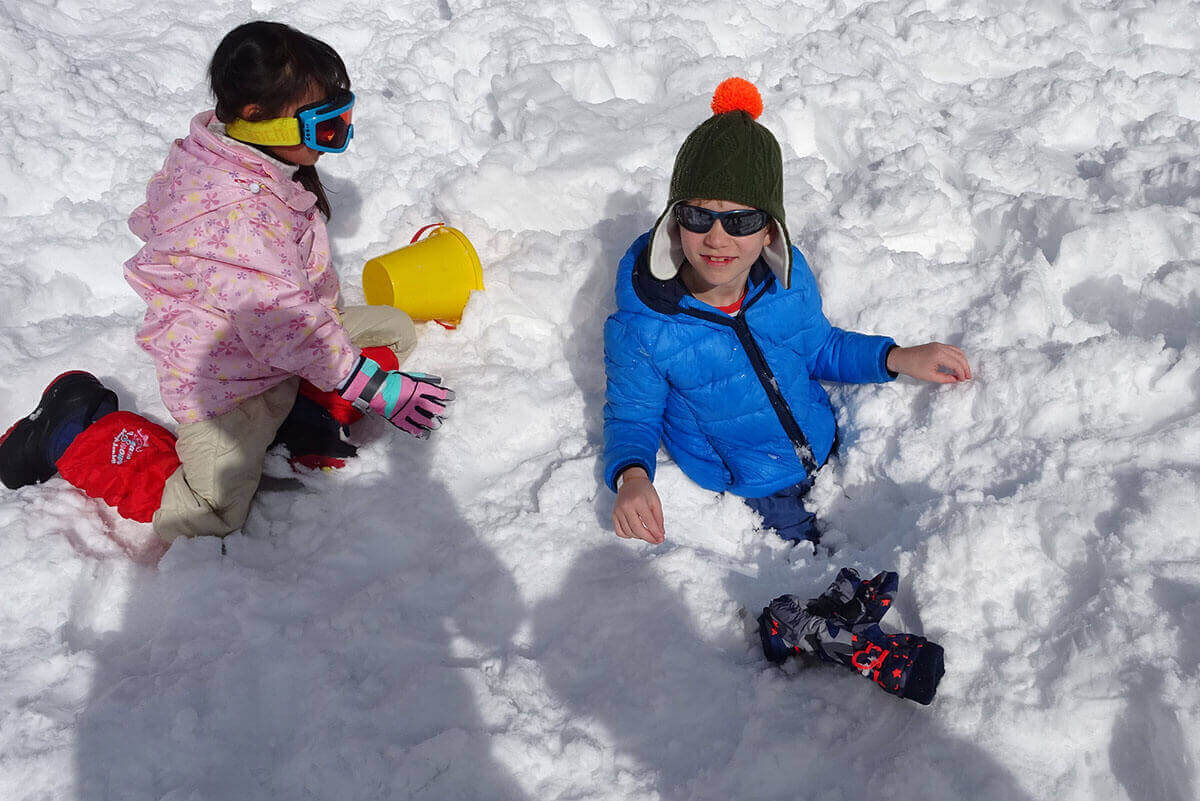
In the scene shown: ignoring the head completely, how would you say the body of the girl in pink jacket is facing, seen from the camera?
to the viewer's right

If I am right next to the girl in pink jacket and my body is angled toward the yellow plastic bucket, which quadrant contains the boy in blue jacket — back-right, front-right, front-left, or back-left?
front-right

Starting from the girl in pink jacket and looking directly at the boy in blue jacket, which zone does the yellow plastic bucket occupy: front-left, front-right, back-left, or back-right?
front-left

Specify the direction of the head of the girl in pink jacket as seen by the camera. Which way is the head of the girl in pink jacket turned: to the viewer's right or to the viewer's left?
to the viewer's right

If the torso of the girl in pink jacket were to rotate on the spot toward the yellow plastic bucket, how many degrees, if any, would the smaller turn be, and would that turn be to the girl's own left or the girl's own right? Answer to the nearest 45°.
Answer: approximately 45° to the girl's own left

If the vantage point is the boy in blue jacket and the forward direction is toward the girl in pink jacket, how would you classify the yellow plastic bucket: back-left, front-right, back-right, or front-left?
front-right

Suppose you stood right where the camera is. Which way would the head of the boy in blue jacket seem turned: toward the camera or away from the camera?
toward the camera

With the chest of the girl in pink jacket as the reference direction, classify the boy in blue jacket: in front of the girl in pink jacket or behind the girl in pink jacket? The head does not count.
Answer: in front
